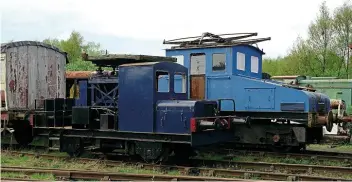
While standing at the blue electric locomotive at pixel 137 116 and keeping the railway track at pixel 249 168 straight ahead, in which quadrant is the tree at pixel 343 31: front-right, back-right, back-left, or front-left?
front-left

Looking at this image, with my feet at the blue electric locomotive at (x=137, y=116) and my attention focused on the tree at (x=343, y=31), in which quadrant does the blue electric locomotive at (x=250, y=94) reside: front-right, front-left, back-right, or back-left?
front-right

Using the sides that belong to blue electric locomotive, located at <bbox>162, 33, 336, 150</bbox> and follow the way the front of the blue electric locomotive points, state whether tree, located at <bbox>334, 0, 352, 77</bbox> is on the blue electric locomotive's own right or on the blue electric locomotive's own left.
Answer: on the blue electric locomotive's own left

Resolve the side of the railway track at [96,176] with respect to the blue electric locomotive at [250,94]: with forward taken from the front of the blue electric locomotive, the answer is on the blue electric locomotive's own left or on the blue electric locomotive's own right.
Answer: on the blue electric locomotive's own right
